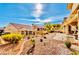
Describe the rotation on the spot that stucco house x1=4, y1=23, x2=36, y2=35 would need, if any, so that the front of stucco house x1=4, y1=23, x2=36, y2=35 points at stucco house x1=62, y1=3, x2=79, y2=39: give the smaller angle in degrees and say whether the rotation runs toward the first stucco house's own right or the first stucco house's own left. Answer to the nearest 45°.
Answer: approximately 45° to the first stucco house's own left

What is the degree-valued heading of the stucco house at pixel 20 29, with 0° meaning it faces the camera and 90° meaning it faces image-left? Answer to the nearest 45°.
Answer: approximately 315°

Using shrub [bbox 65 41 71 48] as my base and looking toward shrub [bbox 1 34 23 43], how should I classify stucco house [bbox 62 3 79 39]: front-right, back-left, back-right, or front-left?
back-right

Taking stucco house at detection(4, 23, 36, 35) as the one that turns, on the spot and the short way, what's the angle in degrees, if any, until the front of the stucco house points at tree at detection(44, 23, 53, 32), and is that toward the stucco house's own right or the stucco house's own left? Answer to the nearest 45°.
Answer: approximately 45° to the stucco house's own left

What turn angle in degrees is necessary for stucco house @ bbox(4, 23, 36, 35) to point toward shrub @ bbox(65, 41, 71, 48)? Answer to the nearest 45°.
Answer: approximately 45° to its left
